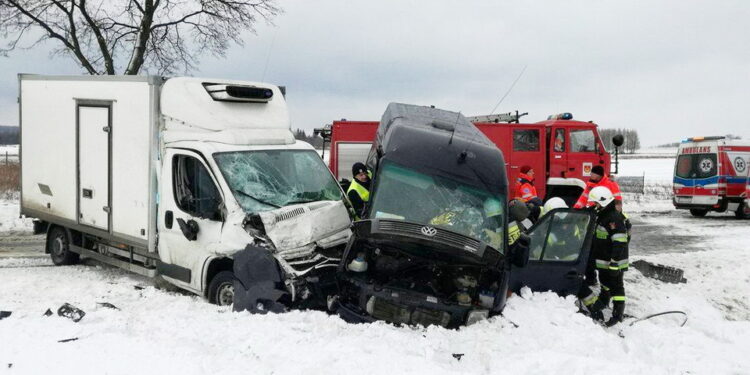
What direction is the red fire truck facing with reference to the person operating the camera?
facing to the right of the viewer

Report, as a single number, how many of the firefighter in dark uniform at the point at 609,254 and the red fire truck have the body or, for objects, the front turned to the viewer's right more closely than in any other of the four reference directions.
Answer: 1

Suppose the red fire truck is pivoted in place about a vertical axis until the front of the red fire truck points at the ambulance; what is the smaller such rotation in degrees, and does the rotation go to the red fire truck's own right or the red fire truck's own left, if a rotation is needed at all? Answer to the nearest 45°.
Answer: approximately 45° to the red fire truck's own left

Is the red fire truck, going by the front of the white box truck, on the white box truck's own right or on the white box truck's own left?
on the white box truck's own left

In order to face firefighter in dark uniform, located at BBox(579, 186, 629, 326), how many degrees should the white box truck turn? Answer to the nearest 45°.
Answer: approximately 45° to its left

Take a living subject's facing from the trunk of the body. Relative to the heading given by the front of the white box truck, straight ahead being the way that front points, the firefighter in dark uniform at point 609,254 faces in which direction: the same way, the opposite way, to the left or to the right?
the opposite way

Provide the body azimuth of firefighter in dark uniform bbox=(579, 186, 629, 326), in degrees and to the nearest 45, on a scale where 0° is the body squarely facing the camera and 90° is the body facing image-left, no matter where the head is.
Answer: approximately 90°

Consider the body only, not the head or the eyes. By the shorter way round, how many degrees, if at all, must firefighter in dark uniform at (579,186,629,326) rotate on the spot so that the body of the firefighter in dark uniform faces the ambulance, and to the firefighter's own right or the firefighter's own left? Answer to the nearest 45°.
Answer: approximately 90° to the firefighter's own right

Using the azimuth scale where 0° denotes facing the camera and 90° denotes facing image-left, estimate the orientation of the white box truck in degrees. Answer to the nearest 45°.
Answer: approximately 315°

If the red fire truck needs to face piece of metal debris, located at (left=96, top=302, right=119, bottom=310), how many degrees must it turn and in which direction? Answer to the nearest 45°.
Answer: approximately 135° to its right

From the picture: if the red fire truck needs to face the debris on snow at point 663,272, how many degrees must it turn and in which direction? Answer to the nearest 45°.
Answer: approximately 90° to its right
